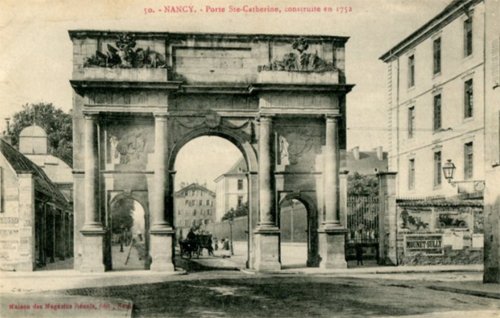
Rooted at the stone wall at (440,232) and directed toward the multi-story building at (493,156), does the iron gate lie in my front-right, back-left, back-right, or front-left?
back-right

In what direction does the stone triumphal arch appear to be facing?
toward the camera

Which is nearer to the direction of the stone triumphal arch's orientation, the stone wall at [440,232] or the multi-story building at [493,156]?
the multi-story building

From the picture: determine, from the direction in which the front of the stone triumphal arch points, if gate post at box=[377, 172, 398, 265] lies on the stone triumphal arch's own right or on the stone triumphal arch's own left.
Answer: on the stone triumphal arch's own left

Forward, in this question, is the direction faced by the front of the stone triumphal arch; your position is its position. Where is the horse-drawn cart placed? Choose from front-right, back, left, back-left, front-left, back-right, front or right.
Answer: back

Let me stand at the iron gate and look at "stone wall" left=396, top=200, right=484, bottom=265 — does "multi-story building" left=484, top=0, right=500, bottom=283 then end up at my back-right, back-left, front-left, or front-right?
front-right

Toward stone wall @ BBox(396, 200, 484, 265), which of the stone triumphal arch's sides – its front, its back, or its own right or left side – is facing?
left

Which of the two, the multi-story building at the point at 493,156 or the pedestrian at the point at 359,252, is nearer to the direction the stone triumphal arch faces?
the multi-story building

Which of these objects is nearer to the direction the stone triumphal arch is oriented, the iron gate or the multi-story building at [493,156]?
the multi-story building

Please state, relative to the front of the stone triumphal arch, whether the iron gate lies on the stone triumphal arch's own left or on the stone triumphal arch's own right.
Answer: on the stone triumphal arch's own left

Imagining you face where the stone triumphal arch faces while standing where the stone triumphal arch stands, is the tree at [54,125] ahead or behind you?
behind
